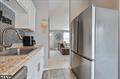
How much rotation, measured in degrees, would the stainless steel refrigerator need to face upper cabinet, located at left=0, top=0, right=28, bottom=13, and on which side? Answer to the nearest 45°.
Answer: approximately 45° to its right

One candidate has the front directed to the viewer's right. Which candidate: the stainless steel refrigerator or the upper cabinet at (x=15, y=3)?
the upper cabinet

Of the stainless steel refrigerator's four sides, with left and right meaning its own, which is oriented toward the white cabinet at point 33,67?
front

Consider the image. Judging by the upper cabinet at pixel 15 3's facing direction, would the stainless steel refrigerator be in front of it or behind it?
in front

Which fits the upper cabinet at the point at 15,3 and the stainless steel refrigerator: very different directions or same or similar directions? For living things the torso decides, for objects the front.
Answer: very different directions

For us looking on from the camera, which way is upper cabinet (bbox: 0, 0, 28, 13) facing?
facing to the right of the viewer

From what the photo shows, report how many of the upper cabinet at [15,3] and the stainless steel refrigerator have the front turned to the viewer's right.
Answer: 1
